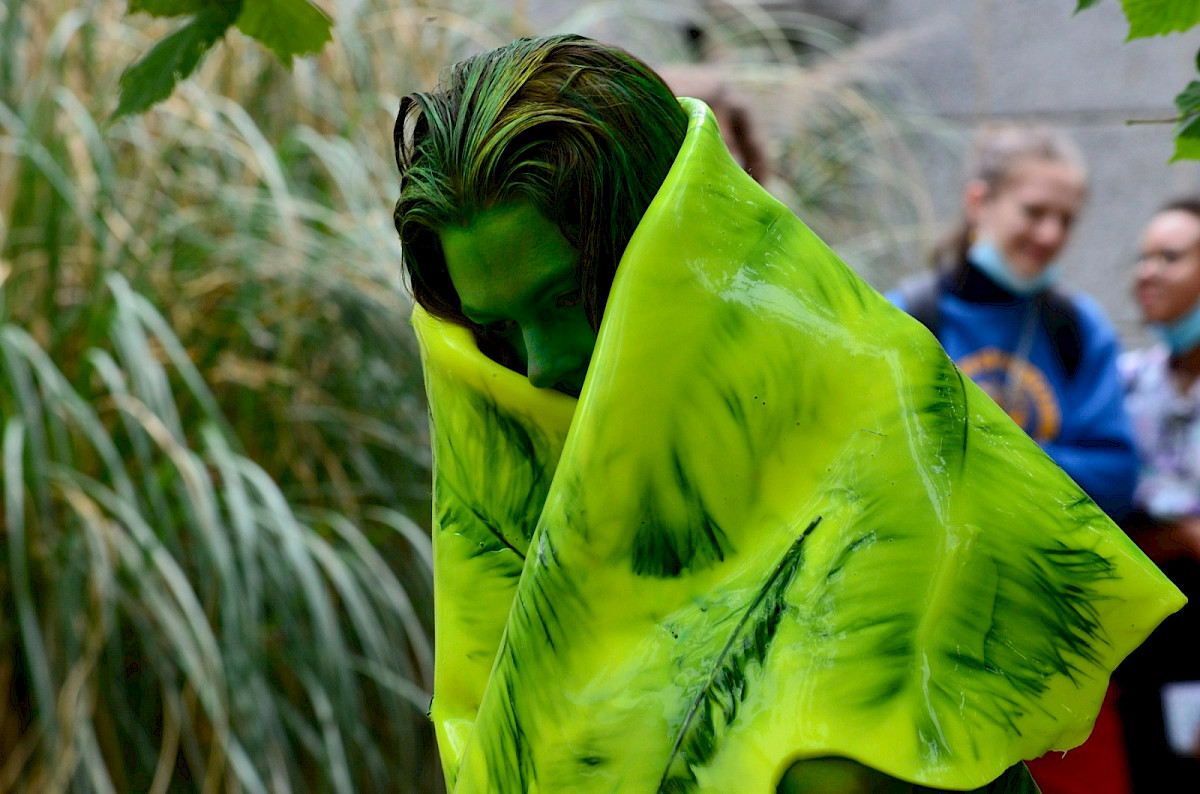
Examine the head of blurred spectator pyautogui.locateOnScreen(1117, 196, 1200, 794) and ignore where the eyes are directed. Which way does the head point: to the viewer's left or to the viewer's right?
to the viewer's left

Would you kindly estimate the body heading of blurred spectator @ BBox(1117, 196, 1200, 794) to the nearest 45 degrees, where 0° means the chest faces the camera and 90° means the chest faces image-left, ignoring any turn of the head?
approximately 45°
